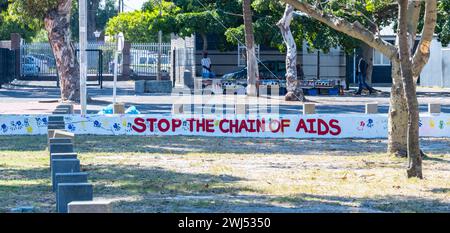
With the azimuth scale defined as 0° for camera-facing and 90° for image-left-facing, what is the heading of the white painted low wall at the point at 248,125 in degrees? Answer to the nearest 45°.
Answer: approximately 0°

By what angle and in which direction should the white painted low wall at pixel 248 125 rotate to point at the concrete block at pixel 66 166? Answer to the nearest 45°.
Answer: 0° — it already faces it

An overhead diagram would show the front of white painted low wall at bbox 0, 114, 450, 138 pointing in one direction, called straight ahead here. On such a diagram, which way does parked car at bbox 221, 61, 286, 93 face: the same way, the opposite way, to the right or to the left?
to the right

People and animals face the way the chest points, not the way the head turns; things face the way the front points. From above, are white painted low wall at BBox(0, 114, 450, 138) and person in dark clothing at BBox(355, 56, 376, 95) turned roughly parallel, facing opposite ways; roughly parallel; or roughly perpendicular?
roughly perpendicular

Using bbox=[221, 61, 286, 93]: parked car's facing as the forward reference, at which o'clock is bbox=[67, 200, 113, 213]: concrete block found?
The concrete block is roughly at 9 o'clock from the parked car.
